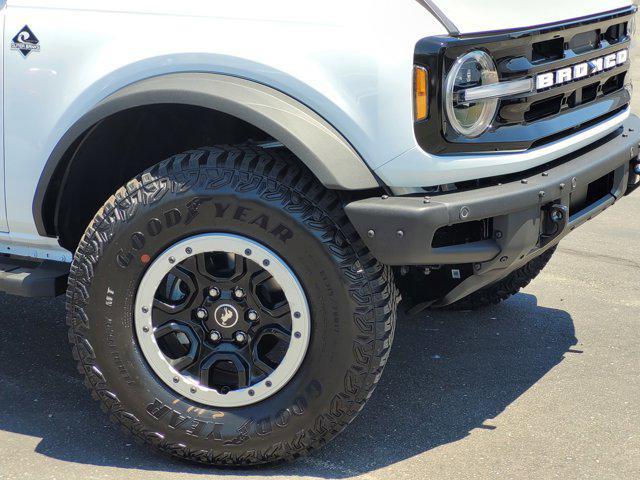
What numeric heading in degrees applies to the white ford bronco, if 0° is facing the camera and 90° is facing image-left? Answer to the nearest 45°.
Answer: approximately 315°
